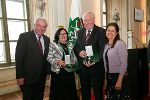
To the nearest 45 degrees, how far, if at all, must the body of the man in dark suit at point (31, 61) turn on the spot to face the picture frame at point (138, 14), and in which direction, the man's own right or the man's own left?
approximately 90° to the man's own left

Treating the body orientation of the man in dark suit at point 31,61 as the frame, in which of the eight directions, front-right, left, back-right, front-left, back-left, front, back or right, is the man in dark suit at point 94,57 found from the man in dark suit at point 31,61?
front-left

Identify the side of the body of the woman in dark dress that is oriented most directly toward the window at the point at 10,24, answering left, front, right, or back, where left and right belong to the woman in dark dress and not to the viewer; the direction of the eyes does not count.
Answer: right

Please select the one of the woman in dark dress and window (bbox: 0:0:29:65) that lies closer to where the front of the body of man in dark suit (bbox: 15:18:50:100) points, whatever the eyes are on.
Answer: the woman in dark dress

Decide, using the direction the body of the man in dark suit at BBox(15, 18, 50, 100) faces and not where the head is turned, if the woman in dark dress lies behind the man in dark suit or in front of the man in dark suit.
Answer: in front

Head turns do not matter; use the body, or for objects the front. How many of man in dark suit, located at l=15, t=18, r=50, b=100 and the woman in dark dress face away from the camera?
0

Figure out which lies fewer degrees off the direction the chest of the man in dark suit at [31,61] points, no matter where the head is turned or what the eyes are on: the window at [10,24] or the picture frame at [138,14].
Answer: the picture frame

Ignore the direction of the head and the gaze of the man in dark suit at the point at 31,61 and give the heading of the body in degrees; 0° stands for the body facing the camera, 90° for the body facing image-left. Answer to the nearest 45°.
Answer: approximately 315°

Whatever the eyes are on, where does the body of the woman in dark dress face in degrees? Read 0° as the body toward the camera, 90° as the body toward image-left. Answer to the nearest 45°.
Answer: approximately 45°
